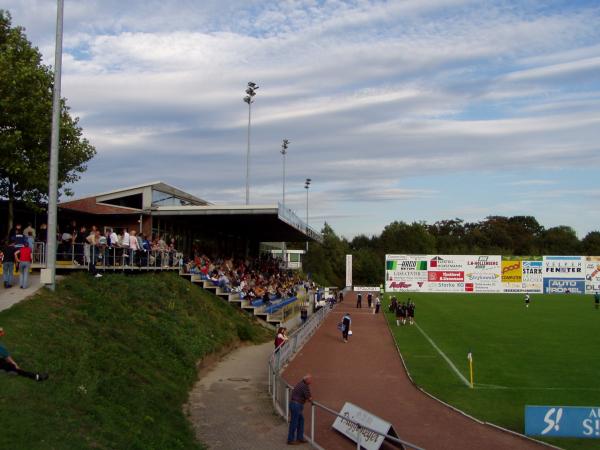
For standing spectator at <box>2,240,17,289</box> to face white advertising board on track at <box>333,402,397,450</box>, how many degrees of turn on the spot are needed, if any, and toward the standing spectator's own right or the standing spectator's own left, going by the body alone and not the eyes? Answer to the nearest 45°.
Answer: approximately 135° to the standing spectator's own right

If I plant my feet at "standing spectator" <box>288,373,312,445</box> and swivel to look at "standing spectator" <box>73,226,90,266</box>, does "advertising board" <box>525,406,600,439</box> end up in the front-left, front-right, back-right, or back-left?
back-right

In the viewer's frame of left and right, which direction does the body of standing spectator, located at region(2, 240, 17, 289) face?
facing away from the viewer

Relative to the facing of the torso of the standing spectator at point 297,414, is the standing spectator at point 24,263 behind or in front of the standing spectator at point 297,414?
behind

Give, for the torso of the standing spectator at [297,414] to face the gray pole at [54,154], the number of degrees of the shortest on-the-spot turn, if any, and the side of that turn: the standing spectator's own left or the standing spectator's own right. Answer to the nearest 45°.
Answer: approximately 135° to the standing spectator's own left

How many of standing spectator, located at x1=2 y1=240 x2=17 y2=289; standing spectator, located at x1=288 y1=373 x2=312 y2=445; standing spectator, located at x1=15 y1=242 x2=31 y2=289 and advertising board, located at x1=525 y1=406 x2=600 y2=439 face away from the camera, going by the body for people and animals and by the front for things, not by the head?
2

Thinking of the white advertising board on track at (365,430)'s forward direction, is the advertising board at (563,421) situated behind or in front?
behind

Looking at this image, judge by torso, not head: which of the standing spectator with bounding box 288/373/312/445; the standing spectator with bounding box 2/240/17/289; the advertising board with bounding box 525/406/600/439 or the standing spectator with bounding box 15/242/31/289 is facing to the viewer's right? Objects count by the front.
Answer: the standing spectator with bounding box 288/373/312/445

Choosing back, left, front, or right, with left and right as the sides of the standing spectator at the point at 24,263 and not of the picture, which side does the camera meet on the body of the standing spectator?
back
